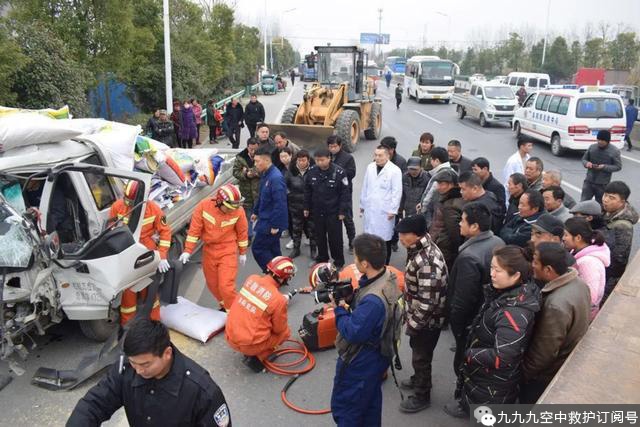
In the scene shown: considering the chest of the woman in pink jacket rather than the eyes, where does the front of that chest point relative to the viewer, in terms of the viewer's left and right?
facing to the left of the viewer

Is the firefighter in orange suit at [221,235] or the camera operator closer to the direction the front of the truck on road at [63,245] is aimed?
the camera operator

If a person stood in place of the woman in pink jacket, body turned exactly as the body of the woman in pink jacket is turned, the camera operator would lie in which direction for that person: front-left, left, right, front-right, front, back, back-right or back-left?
front-left

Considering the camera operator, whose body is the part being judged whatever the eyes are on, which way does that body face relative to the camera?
to the viewer's left

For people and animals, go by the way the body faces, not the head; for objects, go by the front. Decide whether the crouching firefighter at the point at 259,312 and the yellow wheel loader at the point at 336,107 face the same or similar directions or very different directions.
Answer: very different directions

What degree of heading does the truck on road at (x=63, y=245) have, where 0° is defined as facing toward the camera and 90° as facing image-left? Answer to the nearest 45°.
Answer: approximately 45°

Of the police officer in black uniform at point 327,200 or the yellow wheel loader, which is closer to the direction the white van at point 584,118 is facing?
the yellow wheel loader

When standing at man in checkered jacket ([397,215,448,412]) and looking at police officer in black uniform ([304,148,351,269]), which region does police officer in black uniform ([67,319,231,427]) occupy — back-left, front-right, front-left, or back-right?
back-left

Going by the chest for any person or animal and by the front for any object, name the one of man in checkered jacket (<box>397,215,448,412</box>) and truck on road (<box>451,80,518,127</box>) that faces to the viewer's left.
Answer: the man in checkered jacket

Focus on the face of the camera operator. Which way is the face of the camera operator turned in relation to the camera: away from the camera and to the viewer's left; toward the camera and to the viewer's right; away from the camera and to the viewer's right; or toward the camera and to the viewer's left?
away from the camera and to the viewer's left

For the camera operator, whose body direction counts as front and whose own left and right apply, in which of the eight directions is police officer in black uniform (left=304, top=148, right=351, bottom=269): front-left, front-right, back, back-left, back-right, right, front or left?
right
